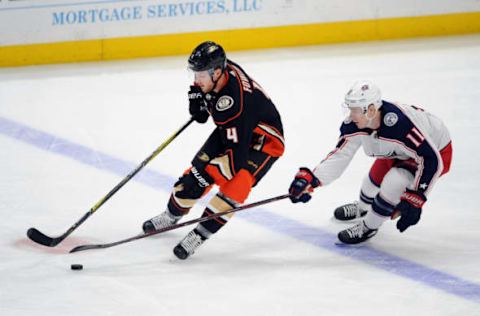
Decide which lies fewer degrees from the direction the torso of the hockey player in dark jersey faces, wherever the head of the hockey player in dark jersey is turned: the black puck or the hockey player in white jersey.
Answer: the black puck

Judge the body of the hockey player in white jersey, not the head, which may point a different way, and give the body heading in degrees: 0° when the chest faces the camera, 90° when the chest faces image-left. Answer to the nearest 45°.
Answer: approximately 45°

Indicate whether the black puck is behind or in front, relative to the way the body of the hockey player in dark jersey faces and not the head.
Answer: in front

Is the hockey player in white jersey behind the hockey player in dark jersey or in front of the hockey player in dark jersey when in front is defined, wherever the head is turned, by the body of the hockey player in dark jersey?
behind

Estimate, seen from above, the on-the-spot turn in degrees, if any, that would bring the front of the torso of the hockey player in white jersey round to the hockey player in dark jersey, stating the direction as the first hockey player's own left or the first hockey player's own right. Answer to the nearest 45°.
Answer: approximately 45° to the first hockey player's own right

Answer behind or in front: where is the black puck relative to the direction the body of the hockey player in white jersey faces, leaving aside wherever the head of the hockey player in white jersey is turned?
in front

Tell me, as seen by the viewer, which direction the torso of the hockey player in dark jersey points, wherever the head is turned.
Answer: to the viewer's left
